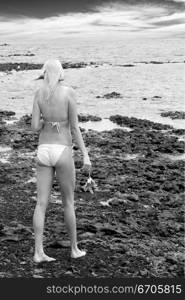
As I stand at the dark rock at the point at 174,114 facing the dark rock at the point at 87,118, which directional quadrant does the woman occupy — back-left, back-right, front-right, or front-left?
front-left

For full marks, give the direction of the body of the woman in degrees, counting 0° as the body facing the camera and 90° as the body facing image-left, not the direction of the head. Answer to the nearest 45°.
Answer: approximately 225°

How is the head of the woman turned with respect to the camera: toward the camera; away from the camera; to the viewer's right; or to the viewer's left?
away from the camera

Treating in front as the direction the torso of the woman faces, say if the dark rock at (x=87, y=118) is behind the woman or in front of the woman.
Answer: in front

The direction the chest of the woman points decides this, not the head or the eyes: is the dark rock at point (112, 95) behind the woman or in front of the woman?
in front

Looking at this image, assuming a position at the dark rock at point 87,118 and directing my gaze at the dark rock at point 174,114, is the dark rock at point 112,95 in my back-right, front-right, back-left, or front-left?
front-left

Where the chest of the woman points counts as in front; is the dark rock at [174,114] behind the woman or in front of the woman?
in front
